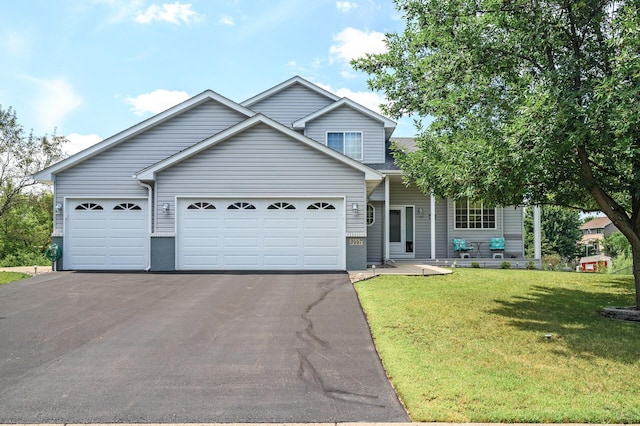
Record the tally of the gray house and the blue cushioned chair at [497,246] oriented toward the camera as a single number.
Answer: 2

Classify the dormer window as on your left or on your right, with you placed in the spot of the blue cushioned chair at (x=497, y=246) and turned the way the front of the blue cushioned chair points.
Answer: on your right

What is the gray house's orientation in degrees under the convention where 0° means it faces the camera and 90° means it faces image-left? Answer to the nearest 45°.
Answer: approximately 0°

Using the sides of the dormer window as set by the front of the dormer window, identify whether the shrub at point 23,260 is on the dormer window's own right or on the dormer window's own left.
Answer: on the dormer window's own right

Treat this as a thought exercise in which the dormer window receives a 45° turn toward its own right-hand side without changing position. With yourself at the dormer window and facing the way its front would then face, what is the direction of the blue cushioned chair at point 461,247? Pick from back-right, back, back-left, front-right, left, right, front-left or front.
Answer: back-left

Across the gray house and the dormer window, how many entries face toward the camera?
2

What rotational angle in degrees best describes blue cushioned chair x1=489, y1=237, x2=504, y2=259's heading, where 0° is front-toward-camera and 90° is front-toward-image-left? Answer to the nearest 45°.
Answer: approximately 0°
